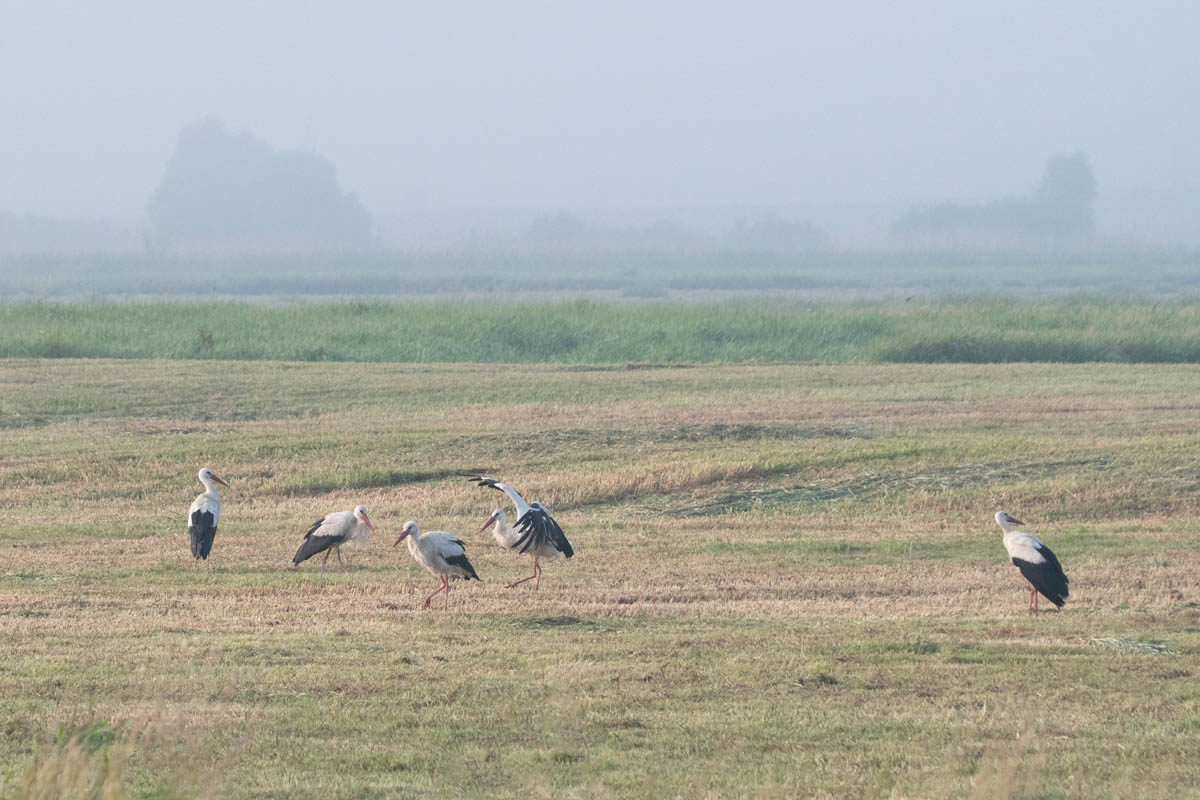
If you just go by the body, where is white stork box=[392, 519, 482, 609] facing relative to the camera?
to the viewer's left

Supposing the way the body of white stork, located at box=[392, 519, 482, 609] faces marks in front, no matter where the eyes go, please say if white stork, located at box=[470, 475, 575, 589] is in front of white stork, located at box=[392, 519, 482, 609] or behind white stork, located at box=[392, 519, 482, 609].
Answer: behind

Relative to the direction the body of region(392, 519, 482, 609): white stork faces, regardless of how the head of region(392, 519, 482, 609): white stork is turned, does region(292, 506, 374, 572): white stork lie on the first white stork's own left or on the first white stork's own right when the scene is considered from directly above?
on the first white stork's own right

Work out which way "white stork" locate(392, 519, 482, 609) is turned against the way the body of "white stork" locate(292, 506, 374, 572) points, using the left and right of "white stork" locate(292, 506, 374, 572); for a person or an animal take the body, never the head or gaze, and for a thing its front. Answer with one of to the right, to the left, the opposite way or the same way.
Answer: the opposite way

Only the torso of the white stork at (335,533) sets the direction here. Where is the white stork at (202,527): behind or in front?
behind

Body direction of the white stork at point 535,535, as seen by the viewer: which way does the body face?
to the viewer's left

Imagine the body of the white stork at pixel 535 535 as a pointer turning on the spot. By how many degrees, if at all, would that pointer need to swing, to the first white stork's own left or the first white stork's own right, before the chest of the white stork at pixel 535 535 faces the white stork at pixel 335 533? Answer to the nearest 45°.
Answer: approximately 45° to the first white stork's own right

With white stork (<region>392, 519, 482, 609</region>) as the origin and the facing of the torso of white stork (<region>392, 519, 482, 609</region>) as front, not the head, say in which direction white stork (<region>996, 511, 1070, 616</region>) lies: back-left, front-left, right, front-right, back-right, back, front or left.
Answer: back

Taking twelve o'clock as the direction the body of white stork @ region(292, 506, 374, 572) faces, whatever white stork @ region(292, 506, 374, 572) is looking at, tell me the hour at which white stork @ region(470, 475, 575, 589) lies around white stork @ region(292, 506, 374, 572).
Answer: white stork @ region(470, 475, 575, 589) is roughly at 1 o'clock from white stork @ region(292, 506, 374, 572).

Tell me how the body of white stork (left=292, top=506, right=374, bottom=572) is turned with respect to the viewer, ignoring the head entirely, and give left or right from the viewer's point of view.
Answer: facing to the right of the viewer
